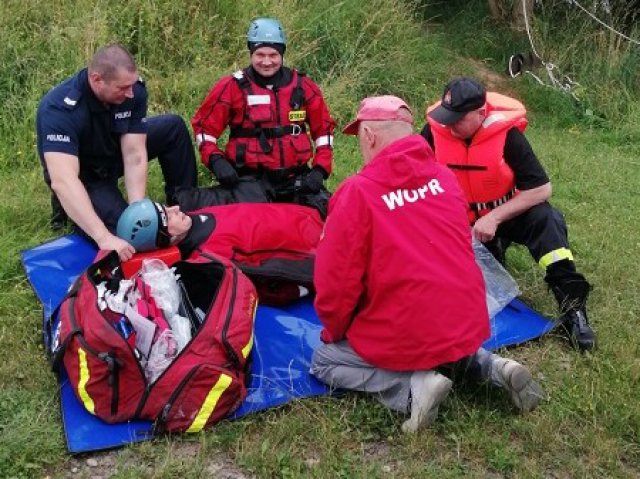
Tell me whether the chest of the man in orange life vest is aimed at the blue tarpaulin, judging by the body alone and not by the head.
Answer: yes

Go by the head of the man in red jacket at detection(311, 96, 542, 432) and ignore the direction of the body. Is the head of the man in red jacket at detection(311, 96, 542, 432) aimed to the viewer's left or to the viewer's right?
to the viewer's left

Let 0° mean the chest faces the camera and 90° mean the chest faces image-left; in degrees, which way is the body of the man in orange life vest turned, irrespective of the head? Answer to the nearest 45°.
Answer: approximately 45°

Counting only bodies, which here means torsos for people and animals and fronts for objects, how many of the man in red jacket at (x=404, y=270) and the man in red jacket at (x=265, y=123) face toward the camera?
1

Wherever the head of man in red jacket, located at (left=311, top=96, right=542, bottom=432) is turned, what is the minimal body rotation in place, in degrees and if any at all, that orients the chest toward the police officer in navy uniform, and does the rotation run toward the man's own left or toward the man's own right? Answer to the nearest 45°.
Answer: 0° — they already face them

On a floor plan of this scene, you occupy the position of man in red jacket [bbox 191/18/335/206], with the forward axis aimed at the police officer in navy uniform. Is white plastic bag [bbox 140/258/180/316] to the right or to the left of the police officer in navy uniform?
left

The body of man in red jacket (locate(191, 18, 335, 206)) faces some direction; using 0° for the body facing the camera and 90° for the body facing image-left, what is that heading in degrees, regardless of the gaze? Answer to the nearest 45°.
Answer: approximately 0°

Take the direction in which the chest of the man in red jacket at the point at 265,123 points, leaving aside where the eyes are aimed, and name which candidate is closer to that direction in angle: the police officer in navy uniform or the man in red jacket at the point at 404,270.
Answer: the man in red jacket

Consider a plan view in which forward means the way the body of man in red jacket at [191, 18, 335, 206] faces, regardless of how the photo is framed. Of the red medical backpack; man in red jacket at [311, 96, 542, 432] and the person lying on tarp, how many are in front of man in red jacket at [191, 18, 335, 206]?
3

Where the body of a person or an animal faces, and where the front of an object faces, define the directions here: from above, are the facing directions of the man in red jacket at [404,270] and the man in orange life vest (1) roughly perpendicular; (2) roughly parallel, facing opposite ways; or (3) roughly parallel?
roughly perpendicular
